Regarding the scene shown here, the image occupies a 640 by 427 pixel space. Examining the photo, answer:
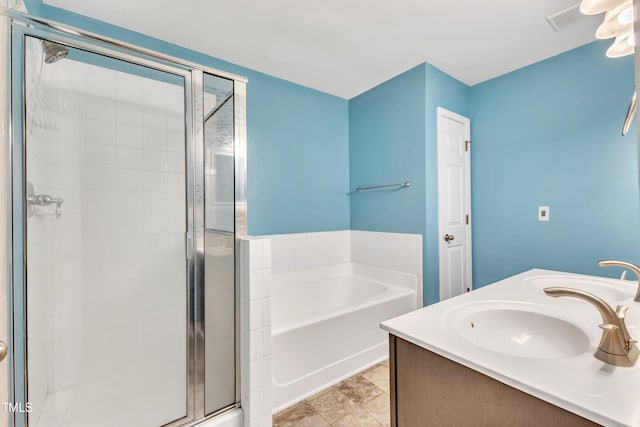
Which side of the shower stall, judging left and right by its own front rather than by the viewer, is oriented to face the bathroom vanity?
front

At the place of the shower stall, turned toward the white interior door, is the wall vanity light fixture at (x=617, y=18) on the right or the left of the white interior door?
right

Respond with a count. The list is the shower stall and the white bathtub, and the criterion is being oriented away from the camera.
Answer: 0

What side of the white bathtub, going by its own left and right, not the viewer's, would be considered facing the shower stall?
right

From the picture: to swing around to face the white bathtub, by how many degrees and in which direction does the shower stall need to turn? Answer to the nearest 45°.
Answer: approximately 45° to its left

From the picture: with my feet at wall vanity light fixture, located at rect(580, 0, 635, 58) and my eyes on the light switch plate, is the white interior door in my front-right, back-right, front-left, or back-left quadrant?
front-left

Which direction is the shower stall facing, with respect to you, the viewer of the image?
facing the viewer and to the right of the viewer

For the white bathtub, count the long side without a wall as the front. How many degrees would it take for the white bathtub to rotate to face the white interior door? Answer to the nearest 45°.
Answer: approximately 90° to its left

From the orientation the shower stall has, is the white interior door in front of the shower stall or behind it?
in front

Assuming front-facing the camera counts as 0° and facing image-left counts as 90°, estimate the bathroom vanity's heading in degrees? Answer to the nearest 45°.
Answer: approximately 135°
